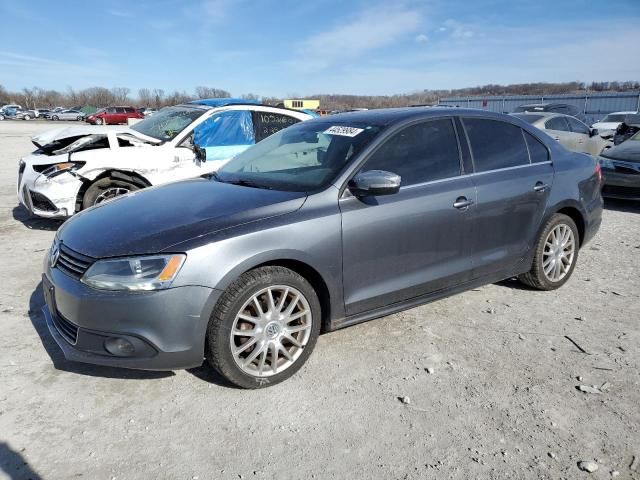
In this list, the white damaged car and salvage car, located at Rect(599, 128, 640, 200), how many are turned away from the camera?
0

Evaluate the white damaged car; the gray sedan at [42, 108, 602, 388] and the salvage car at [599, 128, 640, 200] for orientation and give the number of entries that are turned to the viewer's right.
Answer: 0

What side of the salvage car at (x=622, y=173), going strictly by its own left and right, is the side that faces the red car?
right

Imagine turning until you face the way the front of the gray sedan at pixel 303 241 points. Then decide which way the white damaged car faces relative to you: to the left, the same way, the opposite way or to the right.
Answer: the same way

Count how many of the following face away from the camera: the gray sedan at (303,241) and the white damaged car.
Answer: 0

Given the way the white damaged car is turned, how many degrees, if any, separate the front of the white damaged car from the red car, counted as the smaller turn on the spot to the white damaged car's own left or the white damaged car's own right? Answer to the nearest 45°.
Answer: approximately 135° to the white damaged car's own right

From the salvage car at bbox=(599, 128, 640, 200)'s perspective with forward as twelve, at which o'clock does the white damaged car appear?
The white damaged car is roughly at 12 o'clock from the salvage car.

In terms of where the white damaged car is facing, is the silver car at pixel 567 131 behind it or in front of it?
behind

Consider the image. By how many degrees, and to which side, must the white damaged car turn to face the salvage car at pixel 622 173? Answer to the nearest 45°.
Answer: approximately 135° to its left

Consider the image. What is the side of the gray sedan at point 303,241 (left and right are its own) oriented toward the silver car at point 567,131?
back

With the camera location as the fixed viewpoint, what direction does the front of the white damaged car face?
facing the viewer and to the left of the viewer
